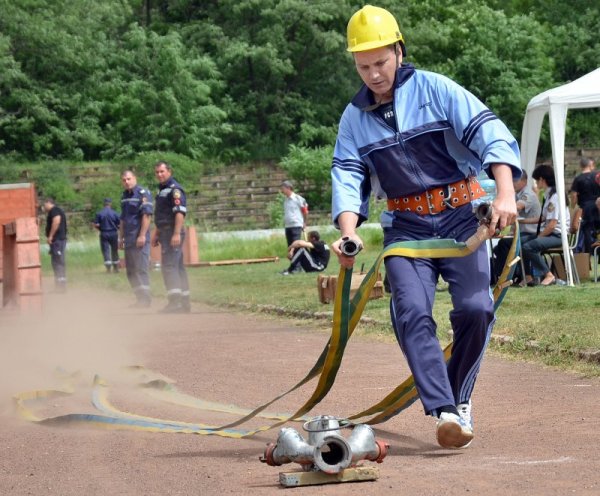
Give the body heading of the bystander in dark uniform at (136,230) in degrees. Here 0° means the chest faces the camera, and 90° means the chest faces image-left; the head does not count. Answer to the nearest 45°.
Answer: approximately 45°

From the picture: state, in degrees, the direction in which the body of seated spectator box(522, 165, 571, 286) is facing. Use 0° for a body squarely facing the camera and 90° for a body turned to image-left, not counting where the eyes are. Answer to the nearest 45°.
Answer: approximately 90°

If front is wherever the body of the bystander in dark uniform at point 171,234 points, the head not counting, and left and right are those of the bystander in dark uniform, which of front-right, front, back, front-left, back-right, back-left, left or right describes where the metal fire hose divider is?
front-left

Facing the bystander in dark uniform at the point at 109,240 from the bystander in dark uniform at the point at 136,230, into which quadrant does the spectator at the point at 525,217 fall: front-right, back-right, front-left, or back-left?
back-right

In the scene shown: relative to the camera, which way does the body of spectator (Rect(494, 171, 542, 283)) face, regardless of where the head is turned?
to the viewer's left

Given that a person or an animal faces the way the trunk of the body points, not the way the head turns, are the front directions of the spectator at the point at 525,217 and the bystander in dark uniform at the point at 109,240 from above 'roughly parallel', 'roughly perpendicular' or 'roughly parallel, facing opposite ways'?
roughly perpendicular

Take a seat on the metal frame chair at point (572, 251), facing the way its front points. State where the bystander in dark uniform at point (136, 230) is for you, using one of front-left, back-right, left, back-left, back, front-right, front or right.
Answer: front

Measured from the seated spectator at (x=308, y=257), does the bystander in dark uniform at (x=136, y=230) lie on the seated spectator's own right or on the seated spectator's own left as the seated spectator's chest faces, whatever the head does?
on the seated spectator's own left

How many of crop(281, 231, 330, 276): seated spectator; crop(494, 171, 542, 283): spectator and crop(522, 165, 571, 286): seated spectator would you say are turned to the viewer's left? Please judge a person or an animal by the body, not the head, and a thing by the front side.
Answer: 3

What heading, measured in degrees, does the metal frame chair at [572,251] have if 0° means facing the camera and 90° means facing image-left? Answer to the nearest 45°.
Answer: approximately 90°
